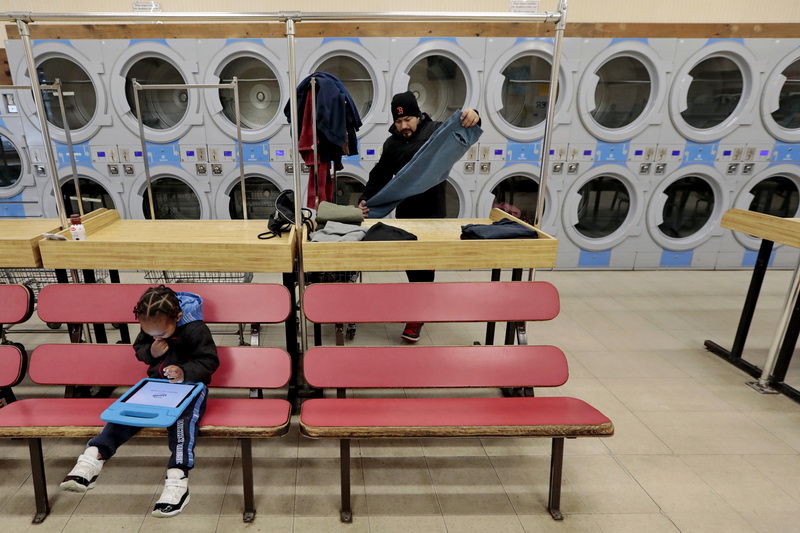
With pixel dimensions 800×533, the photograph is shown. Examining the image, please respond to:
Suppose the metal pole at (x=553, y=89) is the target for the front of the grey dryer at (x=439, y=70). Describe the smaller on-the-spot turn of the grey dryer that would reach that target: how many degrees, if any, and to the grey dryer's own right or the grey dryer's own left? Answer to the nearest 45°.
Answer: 0° — it already faces it

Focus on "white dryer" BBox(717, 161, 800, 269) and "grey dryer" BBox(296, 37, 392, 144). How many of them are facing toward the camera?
2

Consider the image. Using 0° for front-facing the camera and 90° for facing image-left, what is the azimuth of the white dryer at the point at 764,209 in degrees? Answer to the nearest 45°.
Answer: approximately 0°

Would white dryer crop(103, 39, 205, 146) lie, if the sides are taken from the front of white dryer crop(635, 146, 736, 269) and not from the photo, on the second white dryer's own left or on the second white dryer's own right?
on the second white dryer's own right

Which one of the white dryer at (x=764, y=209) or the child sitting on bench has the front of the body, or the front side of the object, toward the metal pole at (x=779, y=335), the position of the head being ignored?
the white dryer

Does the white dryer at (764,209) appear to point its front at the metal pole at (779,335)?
yes

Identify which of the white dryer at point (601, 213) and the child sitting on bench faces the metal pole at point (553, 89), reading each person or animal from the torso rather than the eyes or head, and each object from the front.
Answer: the white dryer

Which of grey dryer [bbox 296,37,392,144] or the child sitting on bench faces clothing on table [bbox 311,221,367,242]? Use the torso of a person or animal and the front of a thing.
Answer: the grey dryer

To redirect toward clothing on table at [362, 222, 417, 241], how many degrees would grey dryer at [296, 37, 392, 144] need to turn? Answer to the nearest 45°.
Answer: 0° — it already faces it
